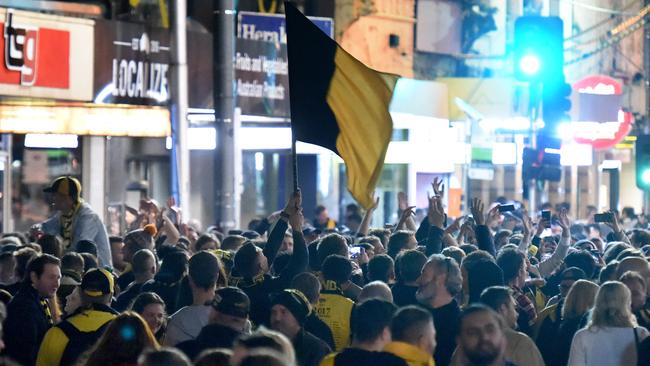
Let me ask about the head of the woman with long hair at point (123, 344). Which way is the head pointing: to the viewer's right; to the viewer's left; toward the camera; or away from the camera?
away from the camera

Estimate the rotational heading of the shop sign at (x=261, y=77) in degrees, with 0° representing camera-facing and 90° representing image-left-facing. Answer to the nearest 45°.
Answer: approximately 0°

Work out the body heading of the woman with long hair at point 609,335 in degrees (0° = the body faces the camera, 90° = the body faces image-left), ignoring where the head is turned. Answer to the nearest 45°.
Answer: approximately 180°

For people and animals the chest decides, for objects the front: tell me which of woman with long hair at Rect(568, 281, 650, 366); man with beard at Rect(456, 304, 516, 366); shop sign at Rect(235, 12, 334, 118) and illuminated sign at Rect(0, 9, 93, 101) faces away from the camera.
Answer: the woman with long hair

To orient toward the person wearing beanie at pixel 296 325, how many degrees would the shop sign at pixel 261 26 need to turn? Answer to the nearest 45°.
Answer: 0° — it already faces them

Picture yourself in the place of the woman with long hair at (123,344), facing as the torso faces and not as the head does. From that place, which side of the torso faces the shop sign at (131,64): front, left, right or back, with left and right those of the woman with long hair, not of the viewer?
front

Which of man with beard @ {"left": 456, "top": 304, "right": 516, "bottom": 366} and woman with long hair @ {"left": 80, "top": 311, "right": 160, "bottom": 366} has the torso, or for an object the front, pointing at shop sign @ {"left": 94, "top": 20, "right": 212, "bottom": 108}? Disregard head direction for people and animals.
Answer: the woman with long hair

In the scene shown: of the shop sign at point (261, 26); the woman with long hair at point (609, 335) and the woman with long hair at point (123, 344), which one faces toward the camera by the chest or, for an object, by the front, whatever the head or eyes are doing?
the shop sign

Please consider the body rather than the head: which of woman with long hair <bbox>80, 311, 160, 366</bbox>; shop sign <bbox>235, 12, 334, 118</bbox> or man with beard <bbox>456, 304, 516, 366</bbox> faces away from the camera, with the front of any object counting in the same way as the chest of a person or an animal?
the woman with long hair

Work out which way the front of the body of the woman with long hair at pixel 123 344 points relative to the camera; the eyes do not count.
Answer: away from the camera

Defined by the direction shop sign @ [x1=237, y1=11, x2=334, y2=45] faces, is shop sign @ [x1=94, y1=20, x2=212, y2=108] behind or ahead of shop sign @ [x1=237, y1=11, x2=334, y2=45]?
ahead

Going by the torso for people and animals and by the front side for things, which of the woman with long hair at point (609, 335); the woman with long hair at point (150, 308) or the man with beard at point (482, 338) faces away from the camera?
the woman with long hair at point (609, 335)

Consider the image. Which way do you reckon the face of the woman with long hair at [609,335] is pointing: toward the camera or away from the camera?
away from the camera
